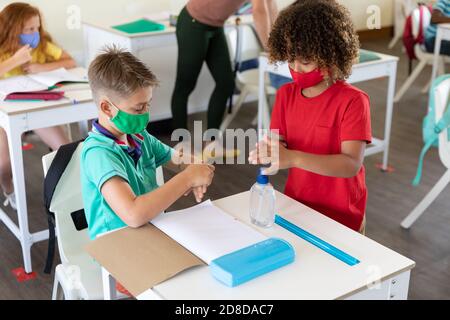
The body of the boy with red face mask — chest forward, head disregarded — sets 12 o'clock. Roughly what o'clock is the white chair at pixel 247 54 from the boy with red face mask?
The white chair is roughly at 4 o'clock from the boy with red face mask.

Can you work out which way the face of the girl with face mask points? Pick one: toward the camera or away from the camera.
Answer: toward the camera

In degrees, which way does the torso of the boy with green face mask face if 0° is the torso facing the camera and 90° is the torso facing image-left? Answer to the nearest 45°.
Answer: approximately 315°

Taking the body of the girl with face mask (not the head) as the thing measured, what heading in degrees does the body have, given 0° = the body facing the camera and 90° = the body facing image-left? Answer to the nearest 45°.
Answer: approximately 315°

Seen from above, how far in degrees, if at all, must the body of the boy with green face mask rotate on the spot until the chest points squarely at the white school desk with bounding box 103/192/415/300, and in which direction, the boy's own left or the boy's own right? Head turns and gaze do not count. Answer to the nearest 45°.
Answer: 0° — they already face it

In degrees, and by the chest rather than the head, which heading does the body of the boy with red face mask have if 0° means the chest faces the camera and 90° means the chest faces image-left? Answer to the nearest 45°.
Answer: approximately 45°

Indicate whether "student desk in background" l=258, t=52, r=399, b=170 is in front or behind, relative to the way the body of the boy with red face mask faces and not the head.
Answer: behind

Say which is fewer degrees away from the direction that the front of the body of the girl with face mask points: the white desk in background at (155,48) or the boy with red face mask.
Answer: the boy with red face mask

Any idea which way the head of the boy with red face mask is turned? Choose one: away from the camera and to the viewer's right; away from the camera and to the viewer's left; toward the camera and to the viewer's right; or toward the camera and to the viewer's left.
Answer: toward the camera and to the viewer's left

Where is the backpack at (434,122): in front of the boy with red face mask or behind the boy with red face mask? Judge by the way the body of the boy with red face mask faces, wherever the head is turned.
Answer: behind

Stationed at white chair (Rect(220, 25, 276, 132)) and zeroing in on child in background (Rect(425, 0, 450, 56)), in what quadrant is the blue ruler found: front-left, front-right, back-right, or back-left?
back-right

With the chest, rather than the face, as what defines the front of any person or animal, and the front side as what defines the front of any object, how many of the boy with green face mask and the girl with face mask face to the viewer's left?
0
